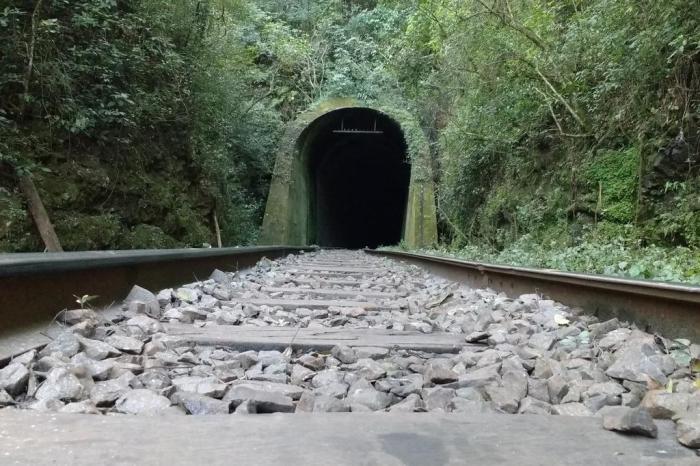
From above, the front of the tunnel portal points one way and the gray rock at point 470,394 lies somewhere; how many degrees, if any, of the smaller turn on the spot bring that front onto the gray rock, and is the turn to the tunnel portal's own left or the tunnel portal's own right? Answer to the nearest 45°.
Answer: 0° — it already faces it

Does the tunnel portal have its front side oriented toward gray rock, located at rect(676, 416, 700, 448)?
yes

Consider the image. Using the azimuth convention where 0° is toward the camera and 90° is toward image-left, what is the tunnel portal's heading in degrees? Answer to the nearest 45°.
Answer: approximately 0°

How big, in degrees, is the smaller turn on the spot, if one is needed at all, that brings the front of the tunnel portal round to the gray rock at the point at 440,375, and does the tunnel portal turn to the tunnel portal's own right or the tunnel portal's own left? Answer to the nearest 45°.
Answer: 0° — it already faces it

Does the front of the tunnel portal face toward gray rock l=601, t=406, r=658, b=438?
yes

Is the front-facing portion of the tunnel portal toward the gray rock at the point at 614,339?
yes

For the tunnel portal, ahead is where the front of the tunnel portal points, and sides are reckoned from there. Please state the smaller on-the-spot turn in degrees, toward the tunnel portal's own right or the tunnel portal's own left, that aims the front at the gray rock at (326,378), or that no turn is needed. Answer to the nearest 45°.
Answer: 0° — it already faces it

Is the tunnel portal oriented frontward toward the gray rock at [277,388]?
yes

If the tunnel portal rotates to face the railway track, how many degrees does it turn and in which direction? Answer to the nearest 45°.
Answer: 0° — it already faces it

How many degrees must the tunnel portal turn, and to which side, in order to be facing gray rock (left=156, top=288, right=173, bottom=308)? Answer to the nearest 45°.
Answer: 0° — it already faces it

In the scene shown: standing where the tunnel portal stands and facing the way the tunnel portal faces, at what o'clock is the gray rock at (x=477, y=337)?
The gray rock is roughly at 12 o'clock from the tunnel portal.

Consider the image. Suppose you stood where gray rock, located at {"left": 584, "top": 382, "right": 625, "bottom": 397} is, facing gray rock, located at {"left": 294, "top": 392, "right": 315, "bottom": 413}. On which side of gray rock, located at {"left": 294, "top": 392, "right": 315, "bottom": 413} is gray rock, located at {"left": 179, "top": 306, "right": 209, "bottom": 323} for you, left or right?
right
